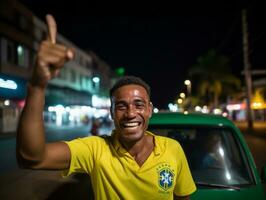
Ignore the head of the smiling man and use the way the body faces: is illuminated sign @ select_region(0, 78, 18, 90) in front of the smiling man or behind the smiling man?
behind

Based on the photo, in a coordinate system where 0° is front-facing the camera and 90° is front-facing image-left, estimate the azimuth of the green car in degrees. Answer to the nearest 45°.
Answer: approximately 0°

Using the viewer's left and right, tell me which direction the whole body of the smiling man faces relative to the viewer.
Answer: facing the viewer

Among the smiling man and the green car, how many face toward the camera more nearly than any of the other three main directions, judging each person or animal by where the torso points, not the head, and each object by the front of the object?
2
